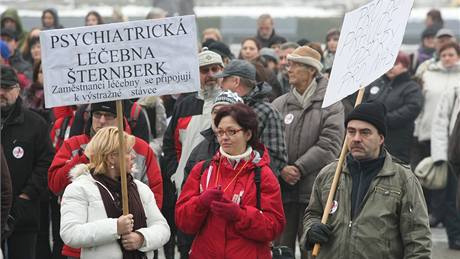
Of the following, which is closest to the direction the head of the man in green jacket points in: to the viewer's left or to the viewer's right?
to the viewer's left

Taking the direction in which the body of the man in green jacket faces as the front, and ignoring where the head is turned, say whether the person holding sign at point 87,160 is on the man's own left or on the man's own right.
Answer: on the man's own right

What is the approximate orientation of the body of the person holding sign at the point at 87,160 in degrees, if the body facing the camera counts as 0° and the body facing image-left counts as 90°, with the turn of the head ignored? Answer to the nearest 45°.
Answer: approximately 0°

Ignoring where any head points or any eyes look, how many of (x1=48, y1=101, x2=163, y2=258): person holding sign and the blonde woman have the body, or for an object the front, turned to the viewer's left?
0

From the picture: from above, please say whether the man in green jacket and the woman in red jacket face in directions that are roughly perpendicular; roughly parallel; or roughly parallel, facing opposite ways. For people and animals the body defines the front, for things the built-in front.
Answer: roughly parallel

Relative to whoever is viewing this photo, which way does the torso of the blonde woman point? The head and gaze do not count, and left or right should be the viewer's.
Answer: facing the viewer and to the right of the viewer

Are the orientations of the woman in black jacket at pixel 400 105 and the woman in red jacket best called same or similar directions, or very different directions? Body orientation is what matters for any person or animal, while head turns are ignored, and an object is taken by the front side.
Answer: same or similar directions
